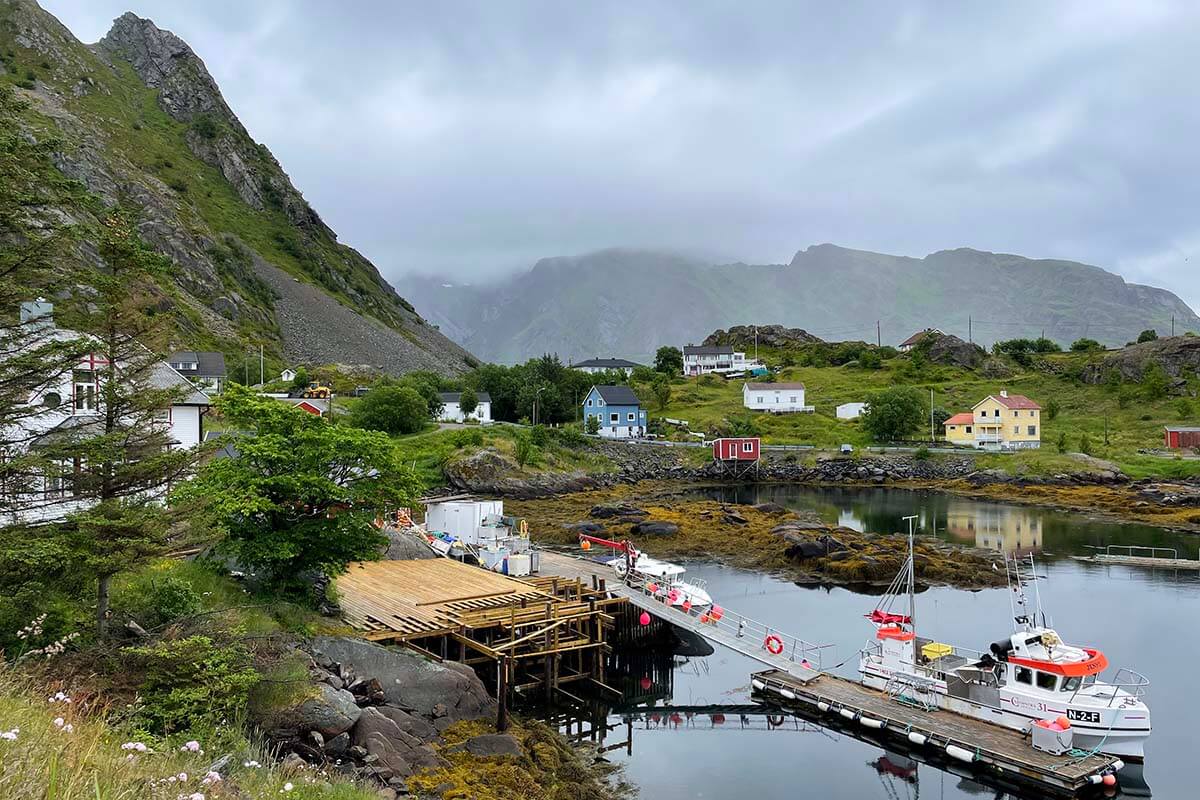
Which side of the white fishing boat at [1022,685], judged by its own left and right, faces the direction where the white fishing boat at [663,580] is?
back

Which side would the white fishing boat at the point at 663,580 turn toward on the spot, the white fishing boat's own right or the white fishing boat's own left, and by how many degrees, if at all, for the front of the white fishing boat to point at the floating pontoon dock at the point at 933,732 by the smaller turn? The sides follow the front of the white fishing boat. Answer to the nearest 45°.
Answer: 0° — it already faces it

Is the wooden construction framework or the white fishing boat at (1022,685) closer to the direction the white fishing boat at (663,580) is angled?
the white fishing boat

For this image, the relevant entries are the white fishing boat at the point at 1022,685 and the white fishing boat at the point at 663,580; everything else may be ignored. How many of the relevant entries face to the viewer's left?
0

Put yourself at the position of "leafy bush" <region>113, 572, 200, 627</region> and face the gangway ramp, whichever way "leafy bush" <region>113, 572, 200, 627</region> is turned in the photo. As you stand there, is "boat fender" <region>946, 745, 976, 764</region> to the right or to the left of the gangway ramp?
right

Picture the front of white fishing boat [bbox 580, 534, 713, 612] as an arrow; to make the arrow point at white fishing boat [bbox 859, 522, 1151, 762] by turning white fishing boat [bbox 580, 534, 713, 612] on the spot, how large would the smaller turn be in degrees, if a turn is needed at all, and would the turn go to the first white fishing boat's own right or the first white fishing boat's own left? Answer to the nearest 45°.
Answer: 0° — it already faces it

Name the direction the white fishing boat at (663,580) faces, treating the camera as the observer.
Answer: facing the viewer and to the right of the viewer
